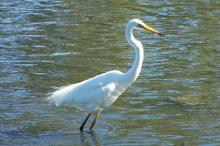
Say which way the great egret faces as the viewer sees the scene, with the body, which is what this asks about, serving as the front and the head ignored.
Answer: to the viewer's right
